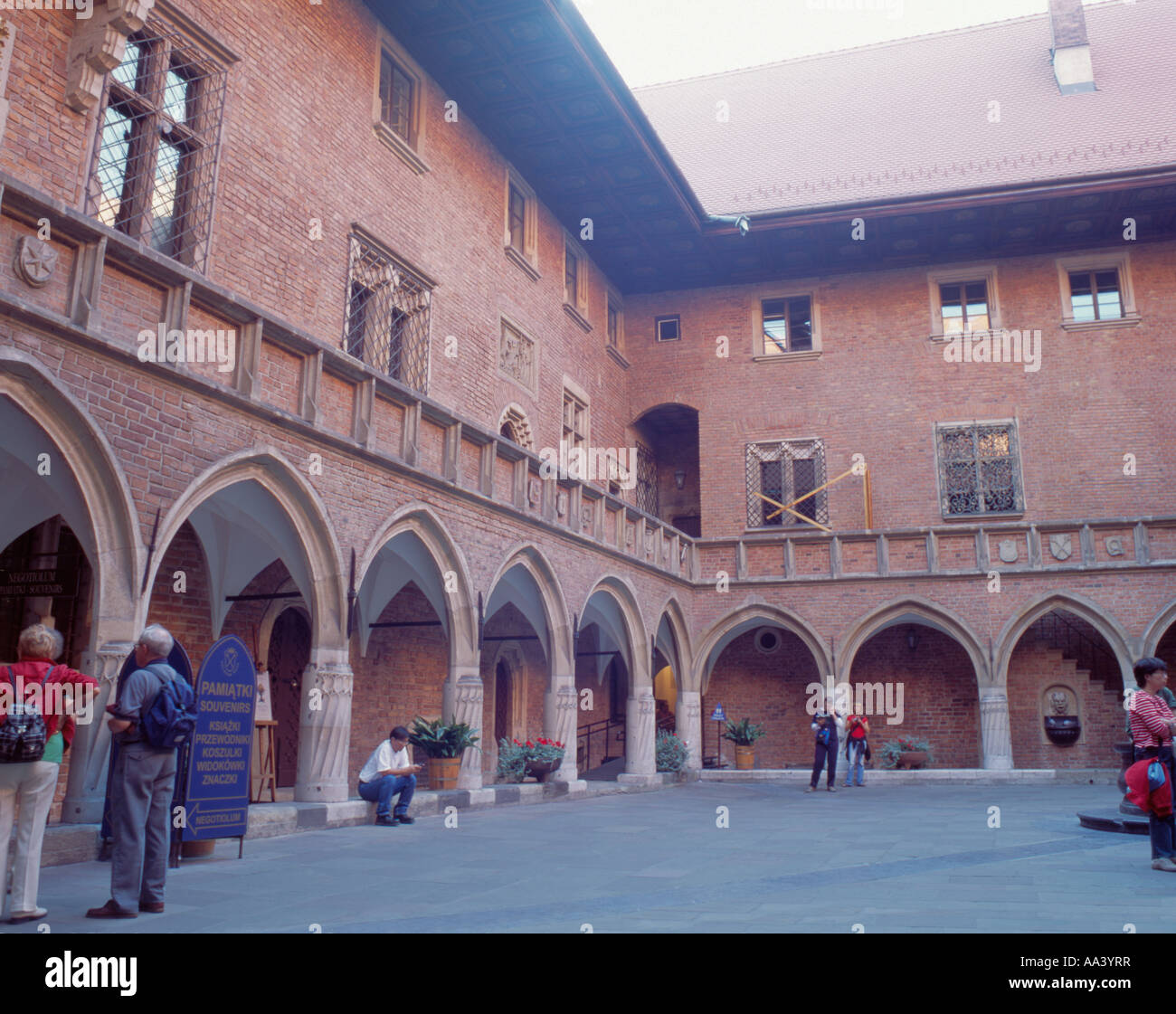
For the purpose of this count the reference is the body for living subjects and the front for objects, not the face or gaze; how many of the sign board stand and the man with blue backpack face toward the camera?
1

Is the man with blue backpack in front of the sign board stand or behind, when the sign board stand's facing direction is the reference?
in front

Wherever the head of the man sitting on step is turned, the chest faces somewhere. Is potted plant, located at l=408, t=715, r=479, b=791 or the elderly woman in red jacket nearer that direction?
the elderly woman in red jacket

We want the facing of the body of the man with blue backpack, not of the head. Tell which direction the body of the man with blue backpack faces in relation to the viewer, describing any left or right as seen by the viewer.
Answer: facing away from the viewer and to the left of the viewer

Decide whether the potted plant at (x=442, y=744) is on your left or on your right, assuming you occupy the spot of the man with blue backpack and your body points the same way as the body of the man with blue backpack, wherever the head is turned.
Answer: on your right

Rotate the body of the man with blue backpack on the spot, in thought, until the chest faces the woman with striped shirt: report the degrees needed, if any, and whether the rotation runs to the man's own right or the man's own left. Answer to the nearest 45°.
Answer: approximately 135° to the man's own right

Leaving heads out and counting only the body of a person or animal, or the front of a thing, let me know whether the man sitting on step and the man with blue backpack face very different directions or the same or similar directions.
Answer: very different directions
